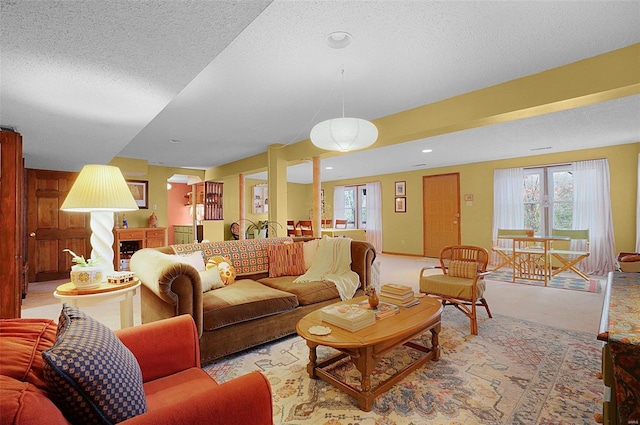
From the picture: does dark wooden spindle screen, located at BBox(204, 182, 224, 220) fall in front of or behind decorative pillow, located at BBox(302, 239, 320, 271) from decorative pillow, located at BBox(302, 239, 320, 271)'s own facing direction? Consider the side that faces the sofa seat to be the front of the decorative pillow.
behind

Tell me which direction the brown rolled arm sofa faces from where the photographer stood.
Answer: facing the viewer and to the right of the viewer

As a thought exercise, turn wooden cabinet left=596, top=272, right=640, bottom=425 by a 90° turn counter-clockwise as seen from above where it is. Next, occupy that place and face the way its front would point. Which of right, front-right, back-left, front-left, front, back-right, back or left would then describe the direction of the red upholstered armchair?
front-right

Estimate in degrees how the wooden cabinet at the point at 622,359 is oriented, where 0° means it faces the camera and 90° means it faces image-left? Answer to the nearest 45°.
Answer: approximately 90°

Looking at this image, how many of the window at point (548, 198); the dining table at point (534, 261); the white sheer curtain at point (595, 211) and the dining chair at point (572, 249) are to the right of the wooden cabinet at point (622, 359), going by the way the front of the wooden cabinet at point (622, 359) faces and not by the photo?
4

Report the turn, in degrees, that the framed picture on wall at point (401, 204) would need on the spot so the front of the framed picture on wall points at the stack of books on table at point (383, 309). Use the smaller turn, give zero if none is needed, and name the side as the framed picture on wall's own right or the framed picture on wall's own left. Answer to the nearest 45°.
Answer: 0° — it already faces it

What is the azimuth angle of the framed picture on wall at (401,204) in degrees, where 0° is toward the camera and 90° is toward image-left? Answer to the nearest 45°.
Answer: approximately 0°

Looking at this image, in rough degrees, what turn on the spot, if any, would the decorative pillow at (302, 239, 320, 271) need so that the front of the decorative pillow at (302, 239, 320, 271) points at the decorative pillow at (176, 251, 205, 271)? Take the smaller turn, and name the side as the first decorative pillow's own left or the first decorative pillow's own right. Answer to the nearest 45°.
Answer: approximately 90° to the first decorative pillow's own right

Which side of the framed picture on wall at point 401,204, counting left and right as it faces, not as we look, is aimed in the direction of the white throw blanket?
front

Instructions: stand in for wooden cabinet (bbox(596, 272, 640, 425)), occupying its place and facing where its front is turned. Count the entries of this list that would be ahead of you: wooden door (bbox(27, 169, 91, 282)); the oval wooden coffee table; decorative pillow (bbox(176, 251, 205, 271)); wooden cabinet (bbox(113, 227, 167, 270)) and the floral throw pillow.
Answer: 5

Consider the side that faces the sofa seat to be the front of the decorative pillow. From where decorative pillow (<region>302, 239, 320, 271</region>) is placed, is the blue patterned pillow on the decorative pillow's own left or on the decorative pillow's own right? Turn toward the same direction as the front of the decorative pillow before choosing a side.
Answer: on the decorative pillow's own right

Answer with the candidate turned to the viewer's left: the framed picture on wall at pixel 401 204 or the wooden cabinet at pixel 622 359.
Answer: the wooden cabinet

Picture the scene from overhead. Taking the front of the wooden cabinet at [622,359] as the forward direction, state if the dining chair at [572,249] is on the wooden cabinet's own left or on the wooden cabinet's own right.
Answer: on the wooden cabinet's own right

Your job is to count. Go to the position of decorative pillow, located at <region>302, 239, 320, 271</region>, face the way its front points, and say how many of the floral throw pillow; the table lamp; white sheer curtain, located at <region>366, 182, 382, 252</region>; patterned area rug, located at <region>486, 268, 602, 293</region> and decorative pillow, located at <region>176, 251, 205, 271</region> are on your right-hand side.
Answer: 3

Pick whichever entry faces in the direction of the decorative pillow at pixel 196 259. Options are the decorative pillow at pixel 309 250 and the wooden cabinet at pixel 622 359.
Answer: the wooden cabinet

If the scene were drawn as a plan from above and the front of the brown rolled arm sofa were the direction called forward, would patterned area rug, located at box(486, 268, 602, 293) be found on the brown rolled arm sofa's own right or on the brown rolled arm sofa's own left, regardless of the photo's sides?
on the brown rolled arm sofa's own left

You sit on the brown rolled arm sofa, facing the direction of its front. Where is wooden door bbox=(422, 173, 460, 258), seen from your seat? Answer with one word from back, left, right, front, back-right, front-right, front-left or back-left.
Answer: left
